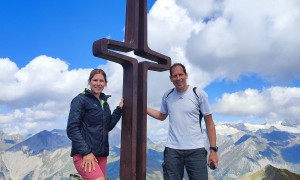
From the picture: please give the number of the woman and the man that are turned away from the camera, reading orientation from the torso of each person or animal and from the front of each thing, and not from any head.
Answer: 0

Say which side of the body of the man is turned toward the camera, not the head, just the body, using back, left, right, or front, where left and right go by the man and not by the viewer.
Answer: front

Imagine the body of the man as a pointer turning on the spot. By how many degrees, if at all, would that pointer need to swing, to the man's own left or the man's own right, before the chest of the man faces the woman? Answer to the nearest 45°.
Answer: approximately 45° to the man's own right

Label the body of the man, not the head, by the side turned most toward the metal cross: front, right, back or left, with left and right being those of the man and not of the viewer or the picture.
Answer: right

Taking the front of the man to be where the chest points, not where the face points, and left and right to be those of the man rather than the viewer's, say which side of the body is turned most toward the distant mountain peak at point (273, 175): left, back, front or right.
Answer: back

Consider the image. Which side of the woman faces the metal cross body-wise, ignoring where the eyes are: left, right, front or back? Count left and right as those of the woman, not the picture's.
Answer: left

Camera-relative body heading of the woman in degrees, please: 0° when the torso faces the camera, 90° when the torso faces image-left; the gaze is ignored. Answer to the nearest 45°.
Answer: approximately 315°
